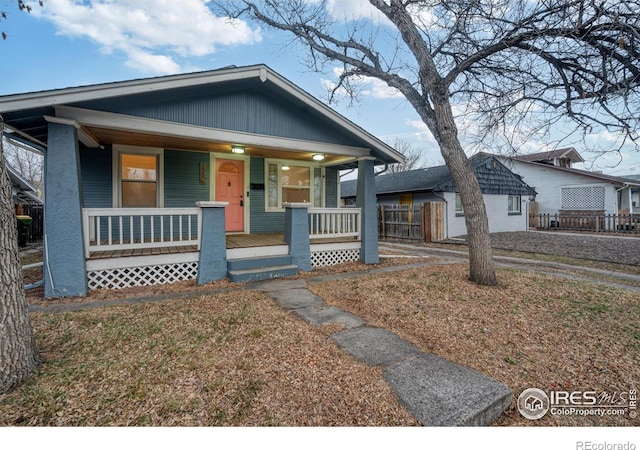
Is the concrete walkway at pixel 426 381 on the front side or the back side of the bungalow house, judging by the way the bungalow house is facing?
on the front side

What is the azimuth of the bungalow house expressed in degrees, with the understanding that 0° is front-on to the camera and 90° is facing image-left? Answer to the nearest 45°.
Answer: approximately 315°

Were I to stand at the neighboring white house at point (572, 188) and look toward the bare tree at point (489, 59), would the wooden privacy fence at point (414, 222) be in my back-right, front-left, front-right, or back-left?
front-right

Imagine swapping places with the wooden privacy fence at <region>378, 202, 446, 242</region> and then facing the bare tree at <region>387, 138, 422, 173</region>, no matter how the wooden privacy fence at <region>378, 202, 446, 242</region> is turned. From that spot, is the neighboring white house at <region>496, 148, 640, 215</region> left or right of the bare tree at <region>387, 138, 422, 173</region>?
right

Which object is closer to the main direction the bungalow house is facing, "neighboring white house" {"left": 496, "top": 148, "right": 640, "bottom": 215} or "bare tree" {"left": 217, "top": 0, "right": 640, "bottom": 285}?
the bare tree

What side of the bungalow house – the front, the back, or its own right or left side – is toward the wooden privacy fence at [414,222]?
left

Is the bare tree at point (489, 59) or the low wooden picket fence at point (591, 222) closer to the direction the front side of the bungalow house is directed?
the bare tree

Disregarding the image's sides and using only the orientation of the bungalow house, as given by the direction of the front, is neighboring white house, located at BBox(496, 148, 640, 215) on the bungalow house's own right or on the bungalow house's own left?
on the bungalow house's own left

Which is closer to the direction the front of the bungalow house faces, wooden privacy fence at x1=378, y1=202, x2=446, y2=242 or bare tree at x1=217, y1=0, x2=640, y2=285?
the bare tree

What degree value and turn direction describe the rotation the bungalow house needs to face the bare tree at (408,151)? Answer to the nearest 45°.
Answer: approximately 90° to its left

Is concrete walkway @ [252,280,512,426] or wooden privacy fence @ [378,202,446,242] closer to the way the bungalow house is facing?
the concrete walkway
